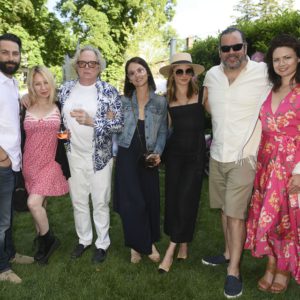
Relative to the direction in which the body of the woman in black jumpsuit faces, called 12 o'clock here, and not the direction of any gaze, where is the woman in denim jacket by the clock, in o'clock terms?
The woman in denim jacket is roughly at 3 o'clock from the woman in black jumpsuit.

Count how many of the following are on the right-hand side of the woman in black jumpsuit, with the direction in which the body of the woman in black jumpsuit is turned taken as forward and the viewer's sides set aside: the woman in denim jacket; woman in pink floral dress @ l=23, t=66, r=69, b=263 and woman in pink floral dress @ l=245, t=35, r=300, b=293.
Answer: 2

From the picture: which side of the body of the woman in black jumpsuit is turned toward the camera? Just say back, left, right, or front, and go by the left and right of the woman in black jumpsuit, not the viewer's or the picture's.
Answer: front

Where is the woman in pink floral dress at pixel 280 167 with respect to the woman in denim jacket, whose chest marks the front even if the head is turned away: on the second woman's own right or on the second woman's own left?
on the second woman's own left

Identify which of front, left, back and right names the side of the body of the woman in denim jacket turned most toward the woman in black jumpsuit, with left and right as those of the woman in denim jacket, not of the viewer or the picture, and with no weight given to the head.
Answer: left

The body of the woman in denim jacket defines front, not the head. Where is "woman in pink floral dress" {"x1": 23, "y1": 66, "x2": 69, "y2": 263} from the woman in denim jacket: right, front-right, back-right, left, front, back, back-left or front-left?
right

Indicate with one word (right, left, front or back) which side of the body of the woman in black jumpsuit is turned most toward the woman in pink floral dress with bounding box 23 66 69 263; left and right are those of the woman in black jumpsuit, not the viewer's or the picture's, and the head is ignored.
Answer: right

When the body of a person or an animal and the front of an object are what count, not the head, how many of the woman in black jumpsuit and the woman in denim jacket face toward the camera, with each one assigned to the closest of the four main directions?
2

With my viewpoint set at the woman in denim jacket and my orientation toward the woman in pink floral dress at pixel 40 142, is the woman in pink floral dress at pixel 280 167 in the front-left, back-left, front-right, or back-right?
back-left

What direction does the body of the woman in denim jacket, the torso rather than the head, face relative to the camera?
toward the camera

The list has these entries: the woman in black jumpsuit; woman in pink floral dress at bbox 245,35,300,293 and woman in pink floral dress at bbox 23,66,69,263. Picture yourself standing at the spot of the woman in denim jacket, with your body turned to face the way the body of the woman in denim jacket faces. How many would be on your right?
1
